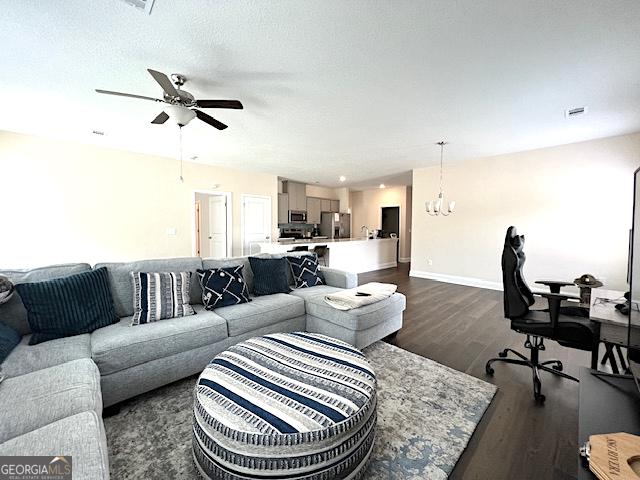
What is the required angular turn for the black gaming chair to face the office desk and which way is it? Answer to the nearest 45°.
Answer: approximately 45° to its right

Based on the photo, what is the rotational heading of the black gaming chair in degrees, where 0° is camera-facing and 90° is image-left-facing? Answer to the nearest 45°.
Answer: approximately 270°

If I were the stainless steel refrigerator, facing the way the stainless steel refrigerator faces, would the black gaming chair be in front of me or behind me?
in front

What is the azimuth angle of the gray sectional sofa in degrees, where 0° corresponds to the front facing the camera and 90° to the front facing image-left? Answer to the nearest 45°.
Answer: approximately 315°

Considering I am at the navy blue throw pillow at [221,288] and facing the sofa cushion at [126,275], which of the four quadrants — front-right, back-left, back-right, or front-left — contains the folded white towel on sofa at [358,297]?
back-left

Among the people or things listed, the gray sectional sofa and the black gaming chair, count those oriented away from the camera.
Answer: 0

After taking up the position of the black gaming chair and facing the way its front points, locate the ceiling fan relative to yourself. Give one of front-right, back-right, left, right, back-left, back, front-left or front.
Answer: back-right

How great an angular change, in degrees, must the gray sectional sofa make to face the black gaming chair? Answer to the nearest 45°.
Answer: approximately 45° to its left
